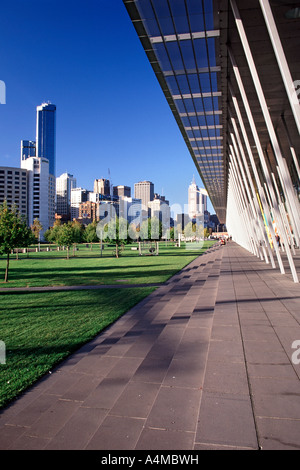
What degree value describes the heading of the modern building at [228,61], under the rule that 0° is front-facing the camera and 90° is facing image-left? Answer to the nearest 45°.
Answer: approximately 90°

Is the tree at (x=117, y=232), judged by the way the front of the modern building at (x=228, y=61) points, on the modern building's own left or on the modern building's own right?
on the modern building's own right

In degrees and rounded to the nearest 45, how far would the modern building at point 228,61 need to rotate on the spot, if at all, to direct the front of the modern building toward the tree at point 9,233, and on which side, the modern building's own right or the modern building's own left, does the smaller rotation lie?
0° — it already faces it
